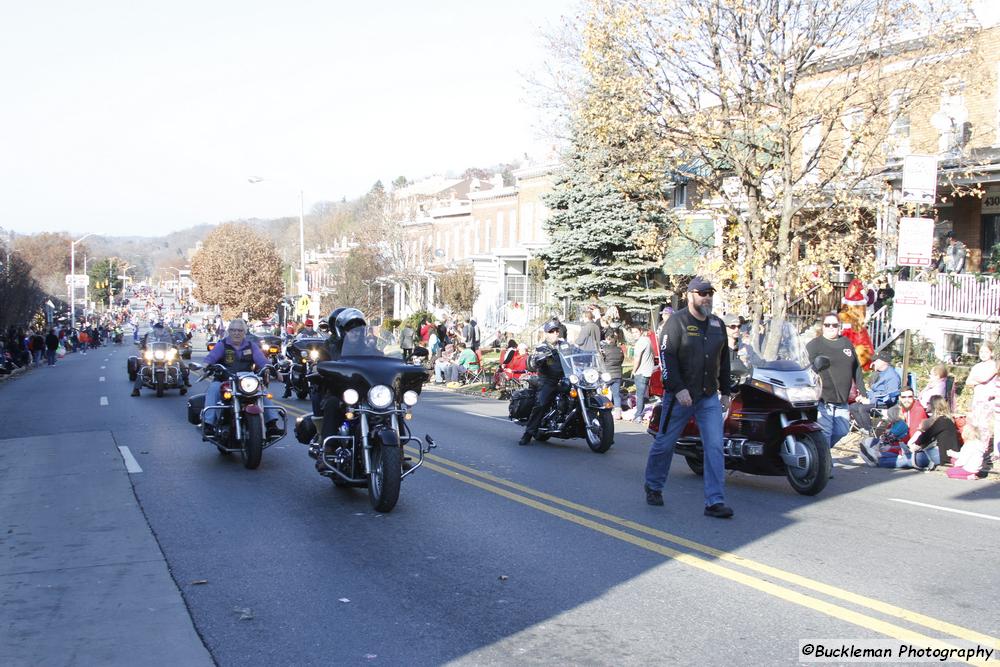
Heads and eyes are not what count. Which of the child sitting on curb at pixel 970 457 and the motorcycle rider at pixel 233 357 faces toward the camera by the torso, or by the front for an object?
the motorcycle rider

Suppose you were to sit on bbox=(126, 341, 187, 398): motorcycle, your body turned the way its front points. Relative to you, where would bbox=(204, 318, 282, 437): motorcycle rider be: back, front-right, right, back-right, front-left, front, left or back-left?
front

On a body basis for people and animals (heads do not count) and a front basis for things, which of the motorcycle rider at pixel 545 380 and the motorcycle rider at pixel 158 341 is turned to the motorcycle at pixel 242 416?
the motorcycle rider at pixel 158 341

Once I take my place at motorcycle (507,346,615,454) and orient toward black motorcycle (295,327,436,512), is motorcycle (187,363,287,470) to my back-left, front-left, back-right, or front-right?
front-right

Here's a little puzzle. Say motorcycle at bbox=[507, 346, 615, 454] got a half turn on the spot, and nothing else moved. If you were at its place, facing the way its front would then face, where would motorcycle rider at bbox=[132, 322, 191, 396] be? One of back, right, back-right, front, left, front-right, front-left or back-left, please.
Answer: front

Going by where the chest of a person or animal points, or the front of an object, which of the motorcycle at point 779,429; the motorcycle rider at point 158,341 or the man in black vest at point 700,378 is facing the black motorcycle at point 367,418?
the motorcycle rider

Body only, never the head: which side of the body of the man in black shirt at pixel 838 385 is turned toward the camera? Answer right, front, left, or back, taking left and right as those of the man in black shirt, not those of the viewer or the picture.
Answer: front

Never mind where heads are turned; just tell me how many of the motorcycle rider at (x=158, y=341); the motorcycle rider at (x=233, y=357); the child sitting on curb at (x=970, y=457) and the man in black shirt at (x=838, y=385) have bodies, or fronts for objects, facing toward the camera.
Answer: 3

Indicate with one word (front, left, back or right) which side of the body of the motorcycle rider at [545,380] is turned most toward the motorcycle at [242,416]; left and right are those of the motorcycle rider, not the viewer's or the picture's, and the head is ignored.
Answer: right

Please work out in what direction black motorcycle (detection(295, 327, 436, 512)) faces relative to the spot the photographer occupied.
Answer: facing the viewer

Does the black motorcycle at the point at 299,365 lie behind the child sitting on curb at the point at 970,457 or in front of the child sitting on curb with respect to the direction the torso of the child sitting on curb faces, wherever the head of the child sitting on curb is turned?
in front

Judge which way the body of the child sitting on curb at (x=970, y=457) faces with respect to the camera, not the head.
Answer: to the viewer's left

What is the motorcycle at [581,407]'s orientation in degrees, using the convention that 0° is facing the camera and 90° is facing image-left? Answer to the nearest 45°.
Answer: approximately 315°

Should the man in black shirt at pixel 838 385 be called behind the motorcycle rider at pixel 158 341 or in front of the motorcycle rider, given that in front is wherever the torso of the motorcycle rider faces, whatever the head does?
in front

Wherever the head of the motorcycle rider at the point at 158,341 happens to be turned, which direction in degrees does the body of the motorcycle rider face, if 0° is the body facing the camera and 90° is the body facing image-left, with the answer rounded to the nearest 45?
approximately 0°
